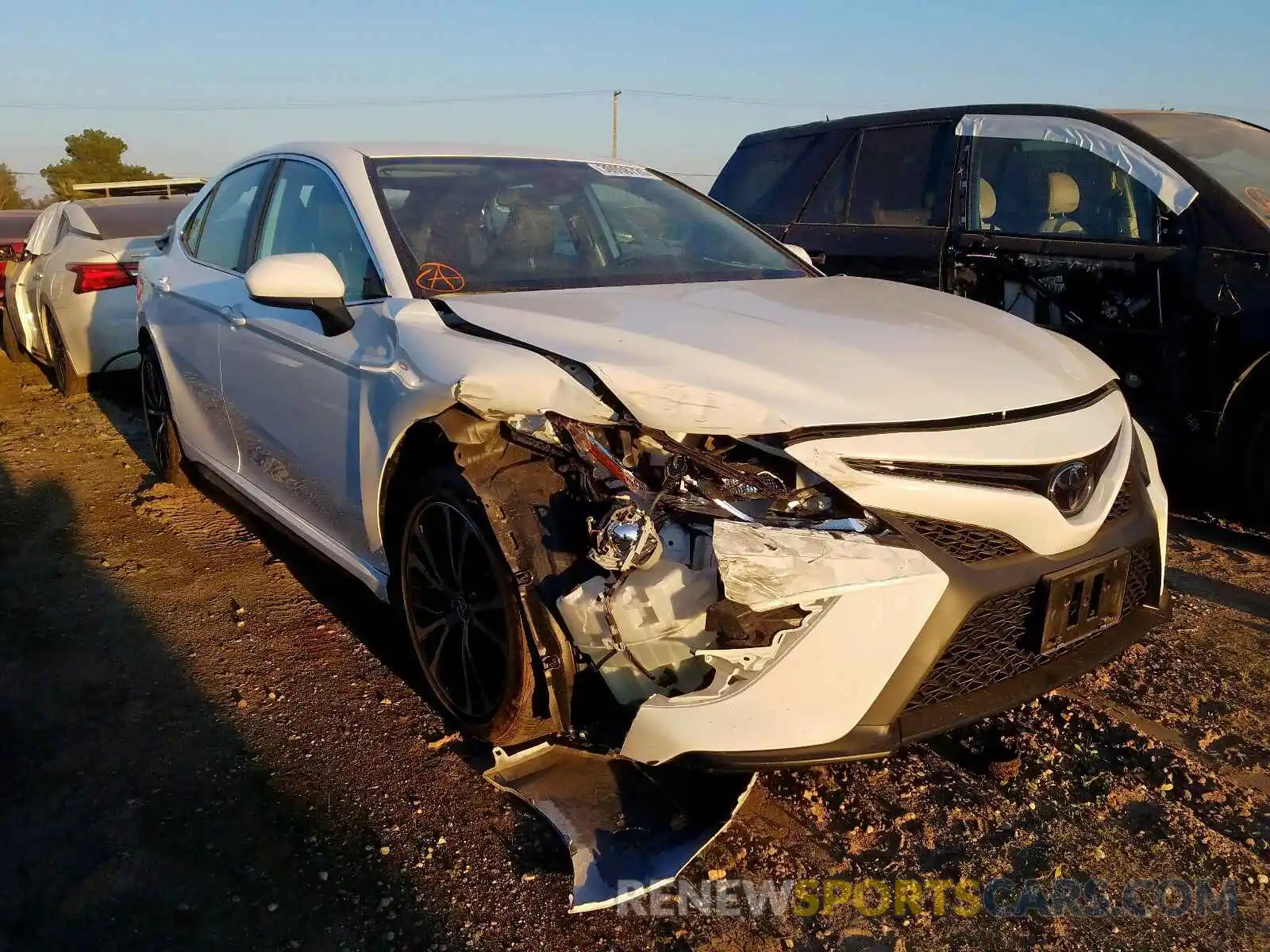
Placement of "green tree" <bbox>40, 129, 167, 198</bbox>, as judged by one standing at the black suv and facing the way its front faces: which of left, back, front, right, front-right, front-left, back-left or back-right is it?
back

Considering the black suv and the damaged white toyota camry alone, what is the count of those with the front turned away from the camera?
0

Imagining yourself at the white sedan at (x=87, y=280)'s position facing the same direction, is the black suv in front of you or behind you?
behind

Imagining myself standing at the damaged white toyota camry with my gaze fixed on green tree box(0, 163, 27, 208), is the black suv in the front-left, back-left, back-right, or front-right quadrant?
front-right

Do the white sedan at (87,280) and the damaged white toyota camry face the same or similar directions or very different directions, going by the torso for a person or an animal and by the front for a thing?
very different directions

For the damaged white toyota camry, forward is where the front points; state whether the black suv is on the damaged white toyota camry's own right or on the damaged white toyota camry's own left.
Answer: on the damaged white toyota camry's own left

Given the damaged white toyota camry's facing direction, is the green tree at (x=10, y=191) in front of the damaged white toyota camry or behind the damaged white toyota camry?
behind

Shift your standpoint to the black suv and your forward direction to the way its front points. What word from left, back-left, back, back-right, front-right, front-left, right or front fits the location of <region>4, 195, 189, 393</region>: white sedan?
back-right

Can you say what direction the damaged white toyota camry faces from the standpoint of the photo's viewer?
facing the viewer and to the right of the viewer

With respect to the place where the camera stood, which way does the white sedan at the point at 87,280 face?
facing away from the viewer and to the left of the viewer
